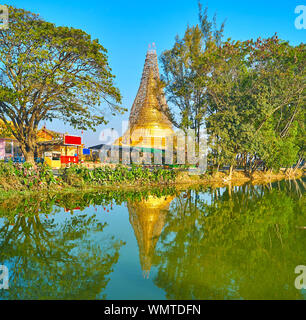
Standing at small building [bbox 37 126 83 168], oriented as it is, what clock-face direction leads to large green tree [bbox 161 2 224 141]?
The large green tree is roughly at 10 o'clock from the small building.

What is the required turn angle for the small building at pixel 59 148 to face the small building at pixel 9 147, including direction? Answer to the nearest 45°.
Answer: approximately 135° to its right

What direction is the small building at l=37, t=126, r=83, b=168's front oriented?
toward the camera

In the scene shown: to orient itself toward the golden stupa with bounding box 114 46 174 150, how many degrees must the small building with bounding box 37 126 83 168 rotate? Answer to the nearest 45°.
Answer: approximately 135° to its left
